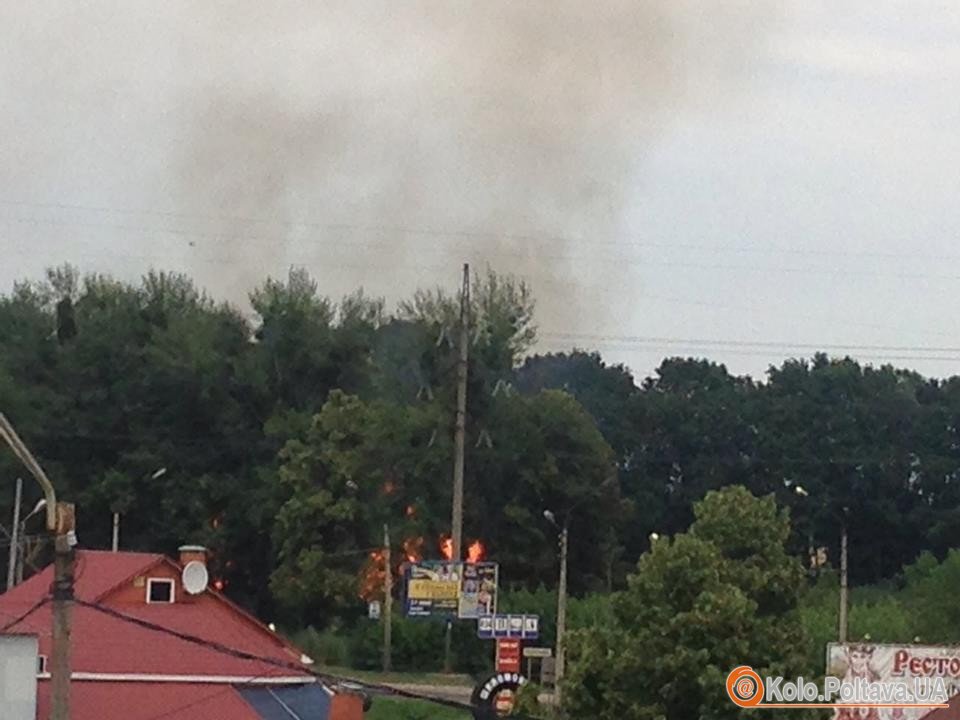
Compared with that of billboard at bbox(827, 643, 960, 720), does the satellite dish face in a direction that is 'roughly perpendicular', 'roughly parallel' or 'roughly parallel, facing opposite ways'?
roughly parallel

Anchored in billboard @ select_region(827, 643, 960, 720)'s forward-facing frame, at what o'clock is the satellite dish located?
The satellite dish is roughly at 4 o'clock from the billboard.

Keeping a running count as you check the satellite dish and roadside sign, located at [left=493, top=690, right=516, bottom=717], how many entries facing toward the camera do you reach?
2

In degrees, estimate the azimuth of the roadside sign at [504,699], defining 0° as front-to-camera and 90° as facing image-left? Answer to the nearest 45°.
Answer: approximately 0°

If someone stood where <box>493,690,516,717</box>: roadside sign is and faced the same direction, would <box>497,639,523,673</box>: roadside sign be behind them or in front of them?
behind

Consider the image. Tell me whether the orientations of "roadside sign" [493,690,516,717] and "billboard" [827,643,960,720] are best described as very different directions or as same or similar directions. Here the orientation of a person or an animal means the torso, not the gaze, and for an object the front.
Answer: same or similar directions

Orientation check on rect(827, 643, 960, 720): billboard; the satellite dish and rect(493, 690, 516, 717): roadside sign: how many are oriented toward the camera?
3

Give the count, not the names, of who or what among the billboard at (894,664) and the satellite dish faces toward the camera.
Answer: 2

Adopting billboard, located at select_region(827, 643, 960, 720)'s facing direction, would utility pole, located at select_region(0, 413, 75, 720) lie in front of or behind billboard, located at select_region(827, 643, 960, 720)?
in front

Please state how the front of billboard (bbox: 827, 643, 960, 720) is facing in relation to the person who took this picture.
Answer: facing the viewer

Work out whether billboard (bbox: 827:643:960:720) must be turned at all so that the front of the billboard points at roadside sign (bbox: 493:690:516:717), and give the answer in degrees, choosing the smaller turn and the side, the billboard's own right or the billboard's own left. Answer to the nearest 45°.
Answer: approximately 135° to the billboard's own right

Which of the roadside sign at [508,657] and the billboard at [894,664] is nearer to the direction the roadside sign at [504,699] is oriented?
the billboard

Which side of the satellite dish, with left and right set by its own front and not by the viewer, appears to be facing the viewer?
front
